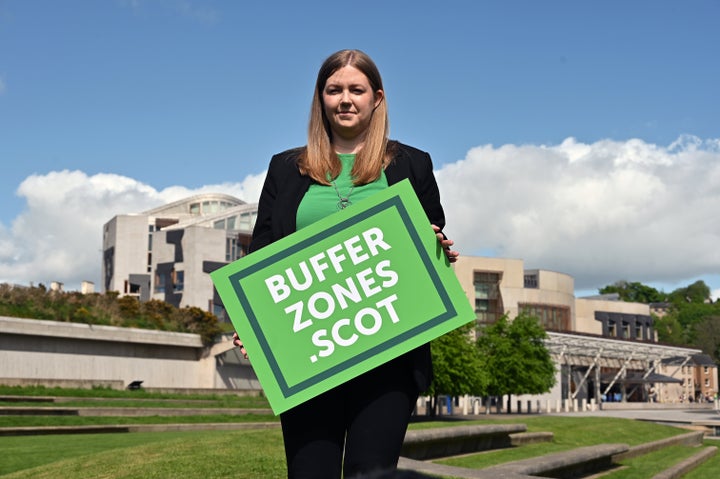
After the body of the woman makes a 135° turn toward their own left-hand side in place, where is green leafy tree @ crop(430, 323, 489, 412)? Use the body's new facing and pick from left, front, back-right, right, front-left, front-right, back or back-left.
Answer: front-left

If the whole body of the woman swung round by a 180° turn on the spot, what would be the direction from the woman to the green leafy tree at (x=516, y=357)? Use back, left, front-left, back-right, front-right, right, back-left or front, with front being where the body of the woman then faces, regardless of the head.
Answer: front

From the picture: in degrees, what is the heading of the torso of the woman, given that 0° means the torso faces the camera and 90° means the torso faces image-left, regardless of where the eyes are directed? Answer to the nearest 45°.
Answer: approximately 0°
